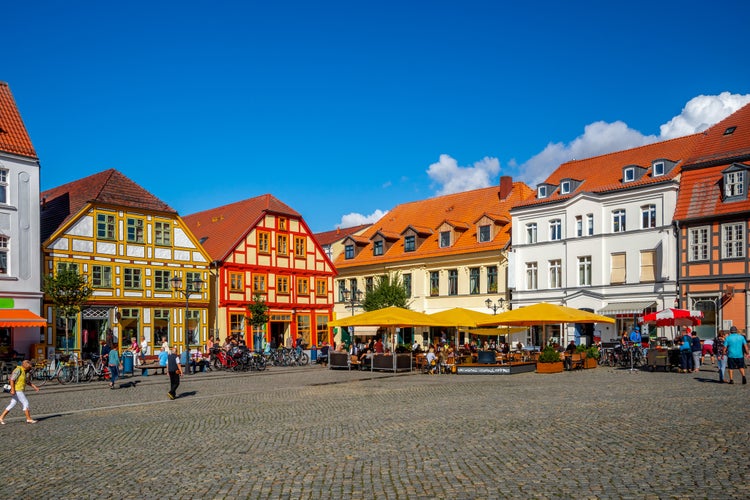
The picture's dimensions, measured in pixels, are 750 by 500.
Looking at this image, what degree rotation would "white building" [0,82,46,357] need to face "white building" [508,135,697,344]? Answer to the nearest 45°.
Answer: approximately 45° to its left

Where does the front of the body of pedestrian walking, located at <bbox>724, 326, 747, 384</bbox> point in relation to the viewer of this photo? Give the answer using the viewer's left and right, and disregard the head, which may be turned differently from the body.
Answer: facing away from the viewer

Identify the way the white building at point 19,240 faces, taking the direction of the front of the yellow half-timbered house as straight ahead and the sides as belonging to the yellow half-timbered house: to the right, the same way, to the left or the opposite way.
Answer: the same way

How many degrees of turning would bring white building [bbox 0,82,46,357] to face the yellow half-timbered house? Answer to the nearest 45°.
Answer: approximately 90° to its left

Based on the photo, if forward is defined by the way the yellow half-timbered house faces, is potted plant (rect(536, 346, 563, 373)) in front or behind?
in front

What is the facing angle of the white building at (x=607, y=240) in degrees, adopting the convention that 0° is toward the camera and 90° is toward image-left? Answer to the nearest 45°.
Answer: approximately 45°

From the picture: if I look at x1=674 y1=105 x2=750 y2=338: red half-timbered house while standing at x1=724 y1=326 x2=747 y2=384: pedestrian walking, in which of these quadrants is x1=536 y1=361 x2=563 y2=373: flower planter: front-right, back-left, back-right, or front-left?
front-left

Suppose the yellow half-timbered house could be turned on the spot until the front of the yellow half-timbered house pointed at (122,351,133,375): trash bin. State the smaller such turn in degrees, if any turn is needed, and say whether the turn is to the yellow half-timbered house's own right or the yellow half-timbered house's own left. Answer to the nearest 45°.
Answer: approximately 45° to the yellow half-timbered house's own right

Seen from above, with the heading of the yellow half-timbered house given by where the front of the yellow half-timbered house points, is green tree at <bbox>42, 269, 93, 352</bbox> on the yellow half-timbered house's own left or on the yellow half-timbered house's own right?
on the yellow half-timbered house's own right
